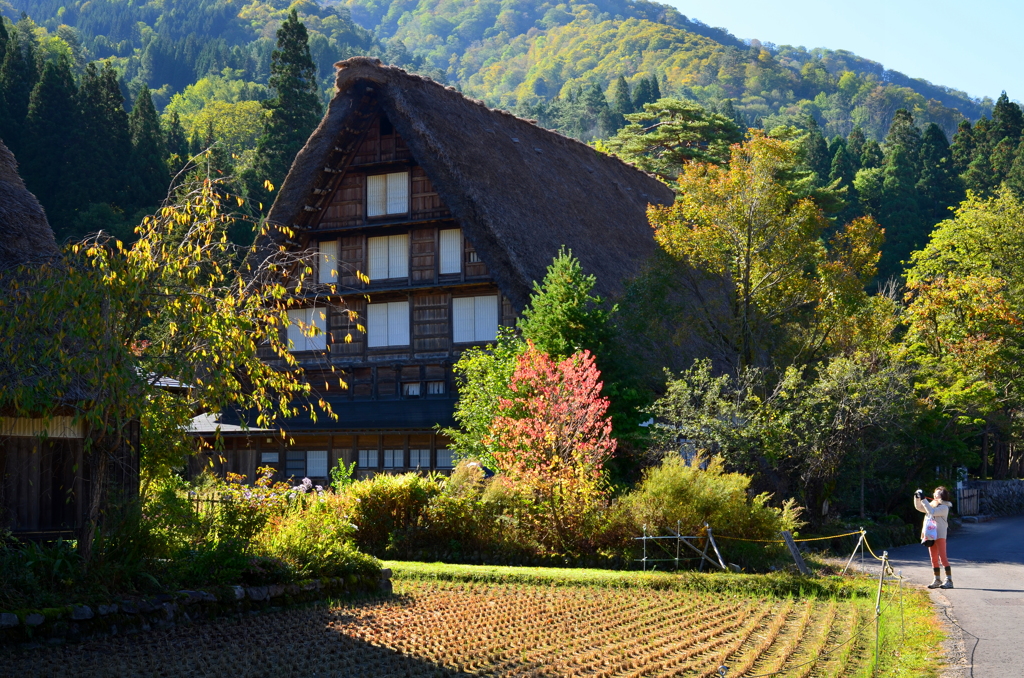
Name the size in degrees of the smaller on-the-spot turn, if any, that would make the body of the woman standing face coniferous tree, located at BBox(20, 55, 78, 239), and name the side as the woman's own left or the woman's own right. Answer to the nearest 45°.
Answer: approximately 45° to the woman's own right

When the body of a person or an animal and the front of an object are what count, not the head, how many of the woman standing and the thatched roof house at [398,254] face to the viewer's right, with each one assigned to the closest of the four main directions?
0

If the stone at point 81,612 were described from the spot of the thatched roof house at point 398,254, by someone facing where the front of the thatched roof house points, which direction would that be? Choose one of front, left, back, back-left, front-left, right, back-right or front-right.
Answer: front-left

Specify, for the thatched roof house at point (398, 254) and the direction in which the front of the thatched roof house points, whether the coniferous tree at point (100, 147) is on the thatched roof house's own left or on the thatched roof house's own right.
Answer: on the thatched roof house's own right

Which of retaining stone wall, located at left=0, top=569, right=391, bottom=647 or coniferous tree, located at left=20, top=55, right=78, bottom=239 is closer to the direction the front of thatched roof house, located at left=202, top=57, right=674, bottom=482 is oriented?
the retaining stone wall

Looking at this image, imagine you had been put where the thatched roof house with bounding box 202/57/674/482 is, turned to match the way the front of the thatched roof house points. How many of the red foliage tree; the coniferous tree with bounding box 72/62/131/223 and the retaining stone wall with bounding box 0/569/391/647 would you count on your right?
1

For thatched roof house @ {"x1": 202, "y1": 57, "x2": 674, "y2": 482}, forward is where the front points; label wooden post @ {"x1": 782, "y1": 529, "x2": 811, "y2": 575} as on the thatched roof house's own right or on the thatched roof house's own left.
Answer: on the thatched roof house's own left

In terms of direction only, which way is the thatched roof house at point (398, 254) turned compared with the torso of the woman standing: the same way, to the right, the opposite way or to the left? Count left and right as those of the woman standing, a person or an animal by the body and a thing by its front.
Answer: to the left

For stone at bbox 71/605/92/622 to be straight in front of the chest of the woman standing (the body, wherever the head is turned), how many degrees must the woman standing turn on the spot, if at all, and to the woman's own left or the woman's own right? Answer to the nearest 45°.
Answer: approximately 45° to the woman's own left

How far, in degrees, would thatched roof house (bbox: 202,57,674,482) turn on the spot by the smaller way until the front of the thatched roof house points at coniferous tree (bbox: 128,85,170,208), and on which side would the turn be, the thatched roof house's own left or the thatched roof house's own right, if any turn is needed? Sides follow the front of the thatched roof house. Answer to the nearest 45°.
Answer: approximately 90° to the thatched roof house's own right

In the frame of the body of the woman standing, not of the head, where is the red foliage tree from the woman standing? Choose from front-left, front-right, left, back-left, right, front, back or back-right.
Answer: front

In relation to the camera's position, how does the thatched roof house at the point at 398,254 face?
facing the viewer and to the left of the viewer

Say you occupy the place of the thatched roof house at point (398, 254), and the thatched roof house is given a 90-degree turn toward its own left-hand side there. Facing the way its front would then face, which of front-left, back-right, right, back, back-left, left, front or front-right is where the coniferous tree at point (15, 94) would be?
back

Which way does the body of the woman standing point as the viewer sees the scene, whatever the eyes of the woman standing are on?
to the viewer's left
